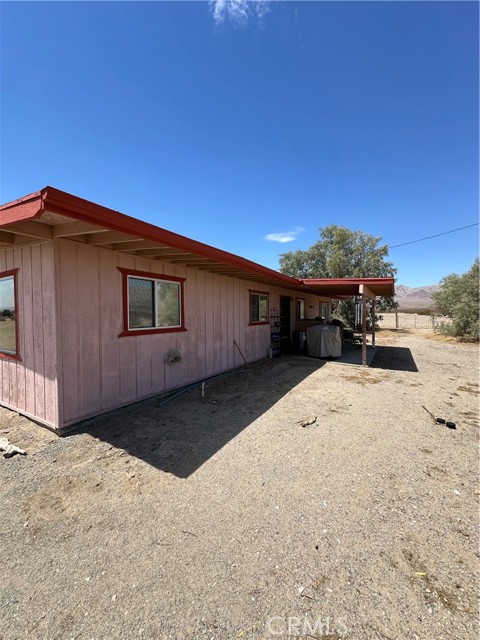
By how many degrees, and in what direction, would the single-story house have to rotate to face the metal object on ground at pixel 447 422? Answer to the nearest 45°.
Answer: approximately 45° to its left

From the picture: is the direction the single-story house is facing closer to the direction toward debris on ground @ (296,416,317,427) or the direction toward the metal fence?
the debris on ground

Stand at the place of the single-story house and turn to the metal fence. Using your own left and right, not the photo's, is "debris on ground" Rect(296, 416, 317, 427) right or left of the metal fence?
right

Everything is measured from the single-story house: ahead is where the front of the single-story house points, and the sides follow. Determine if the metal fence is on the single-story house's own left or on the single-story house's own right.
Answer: on the single-story house's own left

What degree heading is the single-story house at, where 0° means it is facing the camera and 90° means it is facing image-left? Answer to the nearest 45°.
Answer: approximately 315°

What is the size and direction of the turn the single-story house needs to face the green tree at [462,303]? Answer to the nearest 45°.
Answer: approximately 90° to its left

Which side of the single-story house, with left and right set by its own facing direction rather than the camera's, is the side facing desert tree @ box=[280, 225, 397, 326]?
left
